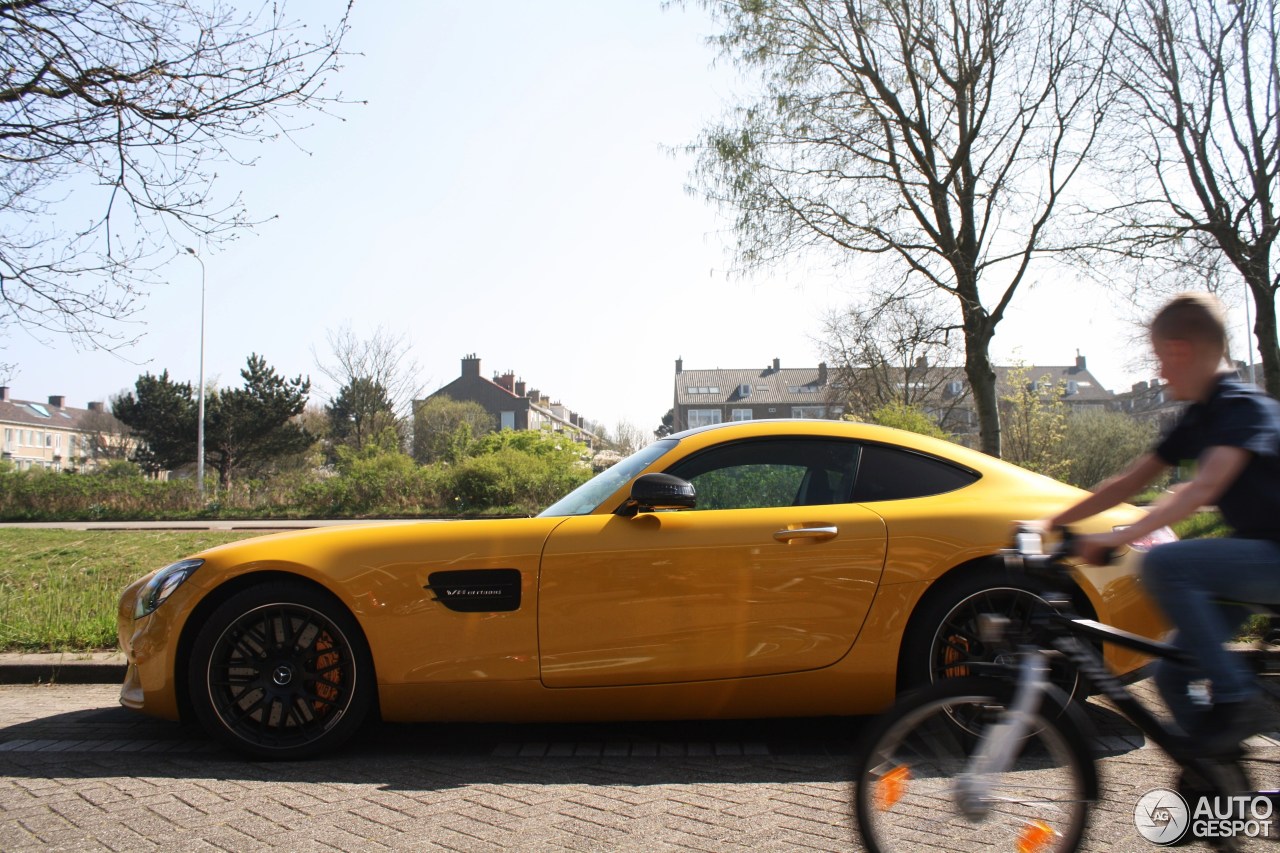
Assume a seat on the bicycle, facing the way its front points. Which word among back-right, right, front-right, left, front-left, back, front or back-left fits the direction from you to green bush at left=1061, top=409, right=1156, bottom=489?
right

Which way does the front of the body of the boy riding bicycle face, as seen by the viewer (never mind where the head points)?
to the viewer's left

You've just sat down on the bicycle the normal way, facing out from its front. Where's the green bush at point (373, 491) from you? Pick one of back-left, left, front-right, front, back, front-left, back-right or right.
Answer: front-right

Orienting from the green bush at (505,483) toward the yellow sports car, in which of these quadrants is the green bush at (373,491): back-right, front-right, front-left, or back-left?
back-right

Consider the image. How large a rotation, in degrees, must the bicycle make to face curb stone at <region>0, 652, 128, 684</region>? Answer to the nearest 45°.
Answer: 0° — it already faces it

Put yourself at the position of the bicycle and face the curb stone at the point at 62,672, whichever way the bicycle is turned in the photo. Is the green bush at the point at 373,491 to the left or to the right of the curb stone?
right

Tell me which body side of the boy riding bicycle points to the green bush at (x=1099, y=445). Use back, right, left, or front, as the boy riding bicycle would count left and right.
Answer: right

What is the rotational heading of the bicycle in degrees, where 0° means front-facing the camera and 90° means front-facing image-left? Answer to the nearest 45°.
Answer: approximately 90°

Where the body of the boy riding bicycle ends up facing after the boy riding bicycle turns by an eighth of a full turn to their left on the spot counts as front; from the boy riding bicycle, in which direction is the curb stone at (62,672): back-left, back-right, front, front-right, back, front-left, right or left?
front-right

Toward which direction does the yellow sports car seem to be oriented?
to the viewer's left
